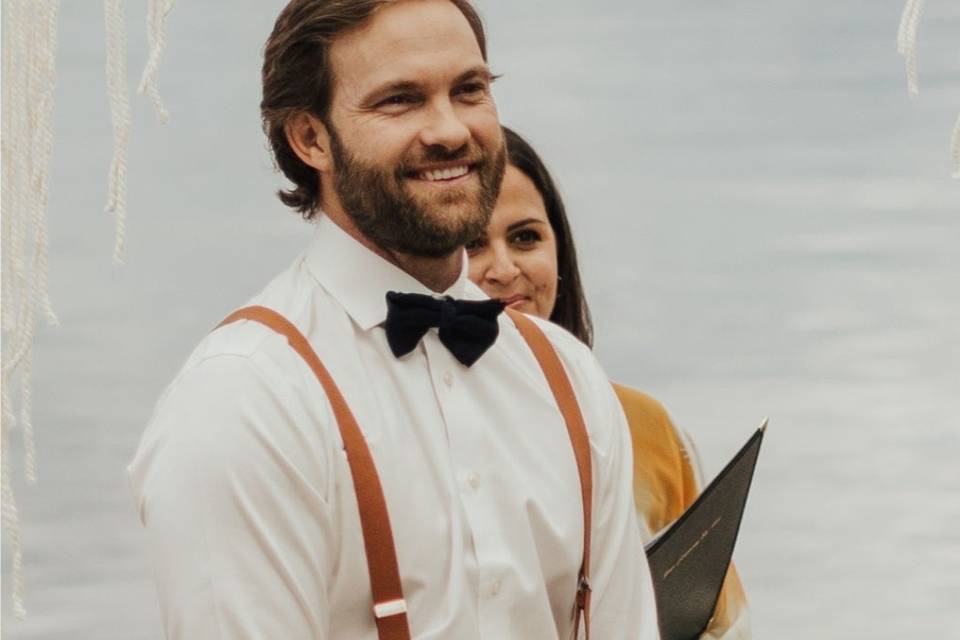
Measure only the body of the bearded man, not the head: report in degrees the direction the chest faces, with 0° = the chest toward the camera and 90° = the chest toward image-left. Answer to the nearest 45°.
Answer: approximately 315°

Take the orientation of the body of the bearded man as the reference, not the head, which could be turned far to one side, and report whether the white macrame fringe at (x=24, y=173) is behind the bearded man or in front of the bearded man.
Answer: behind

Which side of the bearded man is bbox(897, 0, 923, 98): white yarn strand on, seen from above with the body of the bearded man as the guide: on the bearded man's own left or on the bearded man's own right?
on the bearded man's own left

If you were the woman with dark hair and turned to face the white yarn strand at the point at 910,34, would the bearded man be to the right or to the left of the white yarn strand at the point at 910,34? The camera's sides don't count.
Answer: right

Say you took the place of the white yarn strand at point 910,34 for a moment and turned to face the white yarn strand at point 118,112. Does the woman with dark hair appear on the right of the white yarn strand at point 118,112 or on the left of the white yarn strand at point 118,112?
right

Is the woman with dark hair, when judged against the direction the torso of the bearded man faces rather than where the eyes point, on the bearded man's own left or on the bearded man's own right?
on the bearded man's own left
